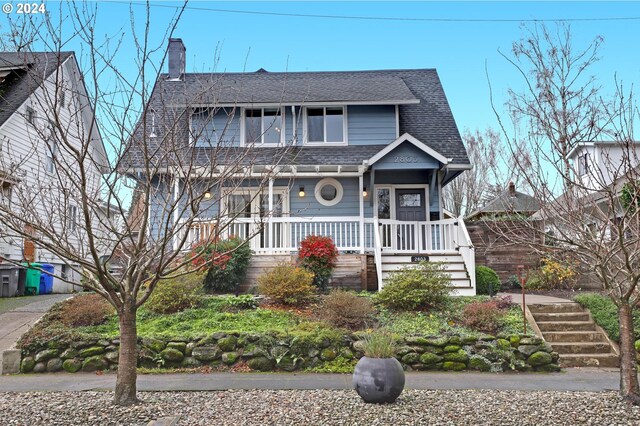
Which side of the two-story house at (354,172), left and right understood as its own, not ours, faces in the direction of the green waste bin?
right

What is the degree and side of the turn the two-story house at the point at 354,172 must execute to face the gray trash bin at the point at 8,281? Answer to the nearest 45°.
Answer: approximately 90° to its right

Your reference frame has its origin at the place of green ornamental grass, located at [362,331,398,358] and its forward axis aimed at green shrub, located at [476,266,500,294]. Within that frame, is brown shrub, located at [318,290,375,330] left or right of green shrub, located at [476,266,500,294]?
left

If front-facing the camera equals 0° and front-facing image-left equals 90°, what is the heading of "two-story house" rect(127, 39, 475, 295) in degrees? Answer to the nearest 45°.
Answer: approximately 0°

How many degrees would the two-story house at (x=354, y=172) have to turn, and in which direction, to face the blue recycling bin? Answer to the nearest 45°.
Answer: approximately 90° to its right

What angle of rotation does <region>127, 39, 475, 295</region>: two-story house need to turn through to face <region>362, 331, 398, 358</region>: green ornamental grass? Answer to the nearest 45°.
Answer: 0° — it already faces it

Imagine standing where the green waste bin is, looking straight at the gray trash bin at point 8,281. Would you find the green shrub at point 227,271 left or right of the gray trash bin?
left

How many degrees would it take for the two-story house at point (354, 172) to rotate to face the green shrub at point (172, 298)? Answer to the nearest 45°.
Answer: approximately 45° to its right

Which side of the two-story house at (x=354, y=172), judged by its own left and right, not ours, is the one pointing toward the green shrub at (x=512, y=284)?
left

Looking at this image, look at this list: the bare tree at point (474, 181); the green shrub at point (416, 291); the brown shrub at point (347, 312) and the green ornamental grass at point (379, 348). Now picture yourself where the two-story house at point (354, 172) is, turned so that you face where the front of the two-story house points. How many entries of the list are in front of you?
3

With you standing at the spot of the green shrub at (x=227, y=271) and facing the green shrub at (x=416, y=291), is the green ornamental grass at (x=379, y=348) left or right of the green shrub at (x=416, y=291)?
right
